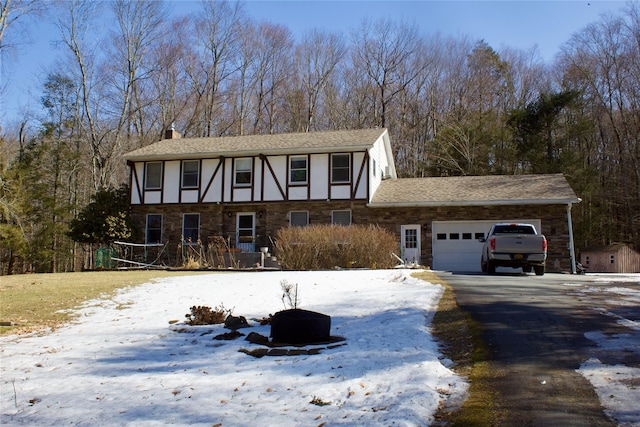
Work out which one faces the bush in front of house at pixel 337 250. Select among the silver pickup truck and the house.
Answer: the house

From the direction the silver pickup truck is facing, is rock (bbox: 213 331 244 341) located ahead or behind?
behind

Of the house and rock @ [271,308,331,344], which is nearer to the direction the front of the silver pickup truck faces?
the house

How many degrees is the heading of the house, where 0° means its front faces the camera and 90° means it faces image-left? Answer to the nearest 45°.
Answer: approximately 0°

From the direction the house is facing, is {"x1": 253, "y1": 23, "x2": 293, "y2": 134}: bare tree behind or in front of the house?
behind

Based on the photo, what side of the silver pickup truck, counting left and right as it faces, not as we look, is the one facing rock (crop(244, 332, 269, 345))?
back

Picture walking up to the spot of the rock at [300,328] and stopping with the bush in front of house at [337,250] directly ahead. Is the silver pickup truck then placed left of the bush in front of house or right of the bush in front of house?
right

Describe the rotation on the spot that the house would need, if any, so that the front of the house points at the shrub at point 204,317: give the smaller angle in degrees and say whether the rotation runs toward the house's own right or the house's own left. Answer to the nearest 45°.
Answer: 0° — it already faces it

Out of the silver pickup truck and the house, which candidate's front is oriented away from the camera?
the silver pickup truck

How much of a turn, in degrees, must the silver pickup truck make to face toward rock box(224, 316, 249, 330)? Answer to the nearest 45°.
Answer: approximately 180°

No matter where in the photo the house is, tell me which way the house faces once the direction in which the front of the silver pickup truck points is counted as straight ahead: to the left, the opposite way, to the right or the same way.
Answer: the opposite way

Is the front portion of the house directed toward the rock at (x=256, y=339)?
yes

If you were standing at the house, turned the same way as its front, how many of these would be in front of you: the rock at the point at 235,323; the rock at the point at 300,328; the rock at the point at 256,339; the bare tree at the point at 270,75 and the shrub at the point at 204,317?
4

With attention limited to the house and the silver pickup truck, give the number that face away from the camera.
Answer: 1

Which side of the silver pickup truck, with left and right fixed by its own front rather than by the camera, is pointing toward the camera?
back
